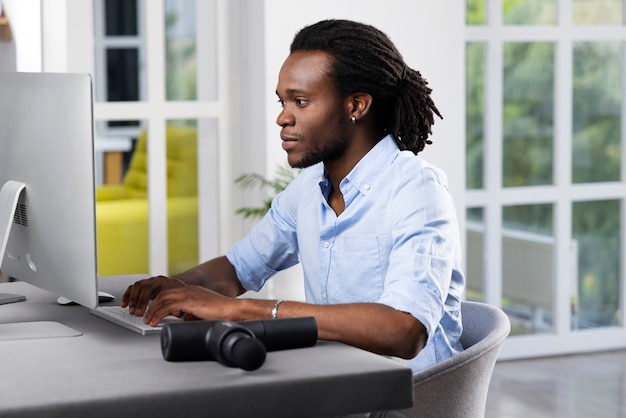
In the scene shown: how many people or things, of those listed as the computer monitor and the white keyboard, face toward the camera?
0

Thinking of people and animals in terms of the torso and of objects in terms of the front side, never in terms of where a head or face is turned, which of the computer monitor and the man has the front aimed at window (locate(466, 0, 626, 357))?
the computer monitor

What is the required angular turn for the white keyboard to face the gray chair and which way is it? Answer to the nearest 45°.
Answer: approximately 45° to its right

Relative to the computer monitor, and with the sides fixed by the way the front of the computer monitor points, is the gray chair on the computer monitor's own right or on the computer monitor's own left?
on the computer monitor's own right

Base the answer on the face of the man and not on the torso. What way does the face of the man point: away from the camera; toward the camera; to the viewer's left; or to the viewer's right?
to the viewer's left

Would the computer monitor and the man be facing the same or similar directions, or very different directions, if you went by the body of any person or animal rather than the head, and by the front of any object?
very different directions

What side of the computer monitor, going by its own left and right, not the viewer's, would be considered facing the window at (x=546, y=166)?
front

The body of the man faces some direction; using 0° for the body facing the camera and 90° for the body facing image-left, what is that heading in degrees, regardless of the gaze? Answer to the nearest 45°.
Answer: approximately 45°

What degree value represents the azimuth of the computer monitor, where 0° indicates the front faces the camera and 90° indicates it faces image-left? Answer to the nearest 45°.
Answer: approximately 225°

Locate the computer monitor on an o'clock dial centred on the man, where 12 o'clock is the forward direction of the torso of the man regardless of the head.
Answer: The computer monitor is roughly at 1 o'clock from the man.

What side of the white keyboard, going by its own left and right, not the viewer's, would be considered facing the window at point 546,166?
front

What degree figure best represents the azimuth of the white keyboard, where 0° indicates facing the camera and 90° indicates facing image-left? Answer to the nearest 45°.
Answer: approximately 225°
